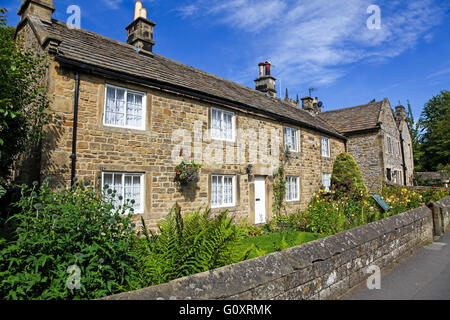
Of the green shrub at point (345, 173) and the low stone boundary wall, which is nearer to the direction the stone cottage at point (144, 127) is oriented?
the low stone boundary wall

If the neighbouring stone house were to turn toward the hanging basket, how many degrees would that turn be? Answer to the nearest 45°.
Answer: approximately 45° to its right

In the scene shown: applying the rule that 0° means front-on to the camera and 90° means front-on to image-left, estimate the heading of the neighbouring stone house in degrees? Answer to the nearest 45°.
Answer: approximately 315°

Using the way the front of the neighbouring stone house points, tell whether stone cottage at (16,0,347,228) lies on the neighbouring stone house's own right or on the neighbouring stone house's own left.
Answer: on the neighbouring stone house's own right

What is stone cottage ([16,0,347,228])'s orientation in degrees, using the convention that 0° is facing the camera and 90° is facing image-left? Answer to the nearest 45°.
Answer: approximately 315°

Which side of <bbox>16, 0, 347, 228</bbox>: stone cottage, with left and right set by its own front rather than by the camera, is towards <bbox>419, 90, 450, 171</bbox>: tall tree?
left

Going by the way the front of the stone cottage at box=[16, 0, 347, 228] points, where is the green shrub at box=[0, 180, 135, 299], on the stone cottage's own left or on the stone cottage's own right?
on the stone cottage's own right

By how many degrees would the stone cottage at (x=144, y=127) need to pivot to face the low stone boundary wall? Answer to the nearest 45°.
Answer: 0° — it already faces it
